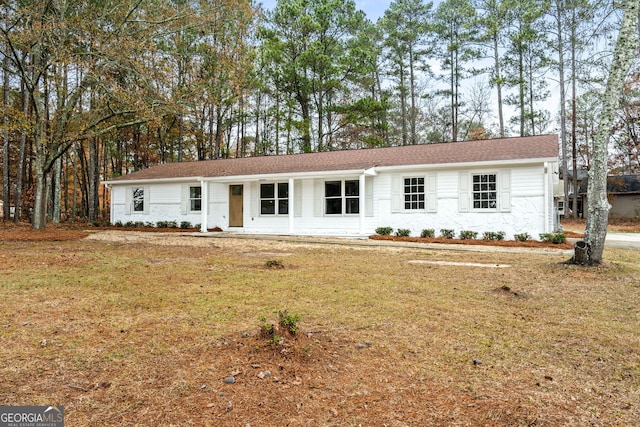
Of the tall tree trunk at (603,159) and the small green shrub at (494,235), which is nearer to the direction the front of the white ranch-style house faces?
the tall tree trunk

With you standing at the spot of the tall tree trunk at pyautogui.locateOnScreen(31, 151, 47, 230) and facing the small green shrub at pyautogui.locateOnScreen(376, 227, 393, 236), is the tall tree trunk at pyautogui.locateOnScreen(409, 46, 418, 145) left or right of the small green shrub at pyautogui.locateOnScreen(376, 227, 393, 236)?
left

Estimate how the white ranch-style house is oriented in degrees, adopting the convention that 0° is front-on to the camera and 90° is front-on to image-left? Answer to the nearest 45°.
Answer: approximately 45°

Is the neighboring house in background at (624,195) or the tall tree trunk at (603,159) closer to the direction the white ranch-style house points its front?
the tall tree trunk

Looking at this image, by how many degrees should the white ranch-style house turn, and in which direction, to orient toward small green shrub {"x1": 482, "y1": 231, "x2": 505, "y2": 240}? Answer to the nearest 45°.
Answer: approximately 90° to its left

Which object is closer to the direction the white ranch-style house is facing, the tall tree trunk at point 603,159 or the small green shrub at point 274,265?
the small green shrub

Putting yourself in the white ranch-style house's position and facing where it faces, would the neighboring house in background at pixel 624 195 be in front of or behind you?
behind

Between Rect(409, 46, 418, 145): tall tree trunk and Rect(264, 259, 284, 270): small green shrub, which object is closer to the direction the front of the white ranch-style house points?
the small green shrub

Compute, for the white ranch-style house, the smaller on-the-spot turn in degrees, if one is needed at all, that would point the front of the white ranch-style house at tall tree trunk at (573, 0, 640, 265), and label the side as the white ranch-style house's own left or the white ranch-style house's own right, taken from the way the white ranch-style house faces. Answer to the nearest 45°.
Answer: approximately 90° to the white ranch-style house's own left

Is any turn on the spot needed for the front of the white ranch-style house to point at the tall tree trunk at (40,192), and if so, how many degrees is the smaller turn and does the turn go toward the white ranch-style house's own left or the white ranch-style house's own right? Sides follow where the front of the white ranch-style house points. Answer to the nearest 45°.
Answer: approximately 45° to the white ranch-style house's own right
